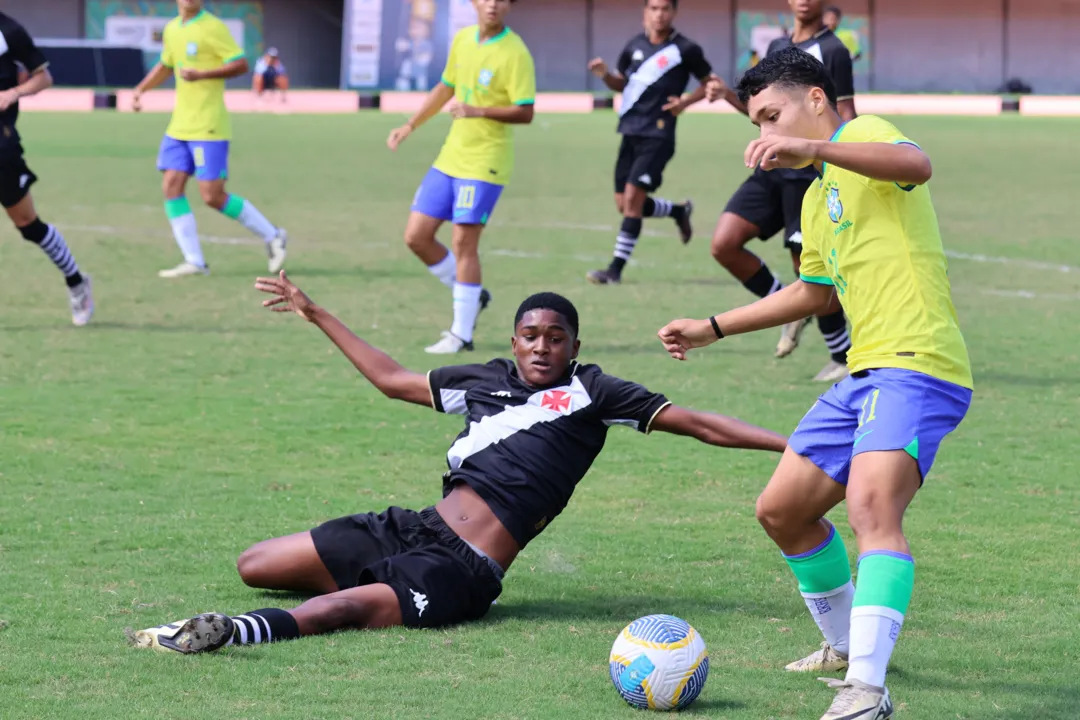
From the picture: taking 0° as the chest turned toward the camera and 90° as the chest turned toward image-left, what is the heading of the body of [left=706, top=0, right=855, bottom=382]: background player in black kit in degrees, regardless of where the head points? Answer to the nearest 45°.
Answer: approximately 45°

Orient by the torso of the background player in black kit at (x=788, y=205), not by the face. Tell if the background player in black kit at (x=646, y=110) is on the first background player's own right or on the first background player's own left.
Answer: on the first background player's own right

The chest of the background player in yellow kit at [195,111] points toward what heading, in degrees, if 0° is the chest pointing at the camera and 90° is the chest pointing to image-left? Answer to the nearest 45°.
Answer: approximately 45°

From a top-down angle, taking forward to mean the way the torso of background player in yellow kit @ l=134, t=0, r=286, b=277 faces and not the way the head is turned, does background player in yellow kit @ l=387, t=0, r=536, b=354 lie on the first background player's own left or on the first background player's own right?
on the first background player's own left

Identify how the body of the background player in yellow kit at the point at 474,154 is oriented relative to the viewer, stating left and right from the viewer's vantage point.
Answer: facing the viewer and to the left of the viewer

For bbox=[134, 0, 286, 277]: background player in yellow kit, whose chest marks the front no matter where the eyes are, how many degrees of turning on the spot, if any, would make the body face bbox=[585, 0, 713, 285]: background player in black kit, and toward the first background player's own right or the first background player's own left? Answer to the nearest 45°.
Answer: approximately 135° to the first background player's own left
